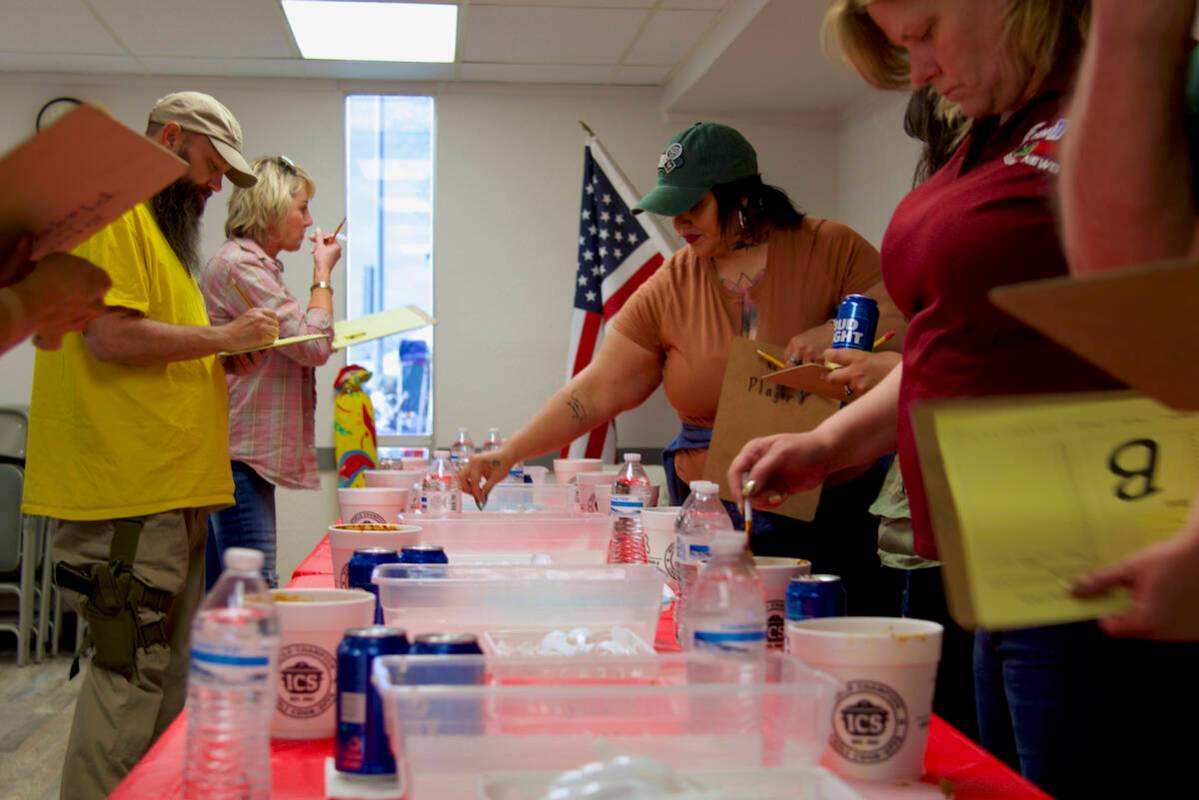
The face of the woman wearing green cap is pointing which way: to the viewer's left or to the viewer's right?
to the viewer's left

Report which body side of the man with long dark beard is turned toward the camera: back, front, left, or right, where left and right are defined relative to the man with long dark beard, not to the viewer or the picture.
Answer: right

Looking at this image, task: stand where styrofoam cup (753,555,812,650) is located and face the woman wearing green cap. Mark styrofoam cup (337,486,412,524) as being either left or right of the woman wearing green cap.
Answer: left

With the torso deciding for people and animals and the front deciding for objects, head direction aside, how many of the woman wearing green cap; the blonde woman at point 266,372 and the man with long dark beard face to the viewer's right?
2

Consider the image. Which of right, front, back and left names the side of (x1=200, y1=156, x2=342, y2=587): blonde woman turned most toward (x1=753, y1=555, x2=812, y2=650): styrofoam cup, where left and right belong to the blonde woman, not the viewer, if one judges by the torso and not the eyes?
right

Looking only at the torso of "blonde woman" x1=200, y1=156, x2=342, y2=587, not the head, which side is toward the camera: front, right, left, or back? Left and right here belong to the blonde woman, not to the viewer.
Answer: right

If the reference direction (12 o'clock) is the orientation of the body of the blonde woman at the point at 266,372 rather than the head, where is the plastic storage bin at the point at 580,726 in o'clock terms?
The plastic storage bin is roughly at 3 o'clock from the blonde woman.

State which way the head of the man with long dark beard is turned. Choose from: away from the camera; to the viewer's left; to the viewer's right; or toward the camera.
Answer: to the viewer's right

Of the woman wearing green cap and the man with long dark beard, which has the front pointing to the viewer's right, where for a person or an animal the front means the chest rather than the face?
the man with long dark beard

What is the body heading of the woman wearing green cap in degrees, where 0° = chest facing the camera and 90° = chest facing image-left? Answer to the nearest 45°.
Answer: approximately 45°
